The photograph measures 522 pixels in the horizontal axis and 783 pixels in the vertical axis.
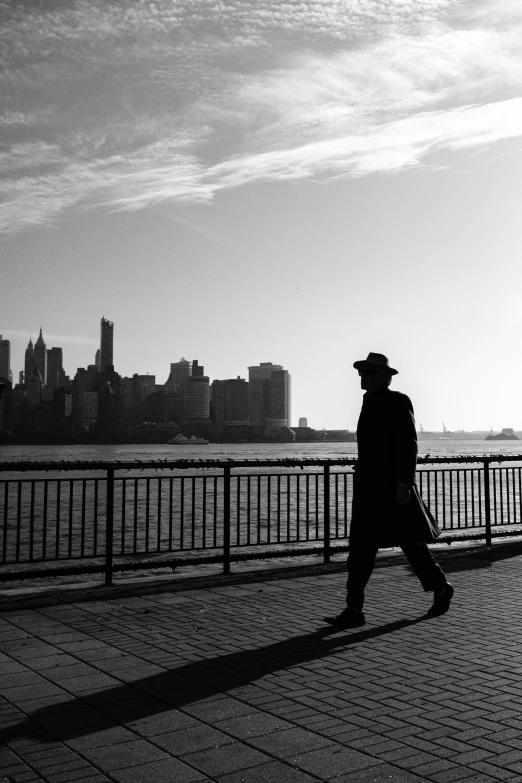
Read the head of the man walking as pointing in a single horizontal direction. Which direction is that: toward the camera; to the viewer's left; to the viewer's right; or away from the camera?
to the viewer's left

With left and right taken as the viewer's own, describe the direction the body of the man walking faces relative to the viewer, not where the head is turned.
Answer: facing to the left of the viewer
